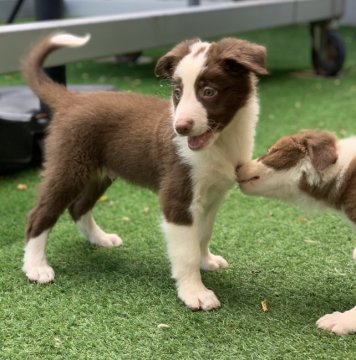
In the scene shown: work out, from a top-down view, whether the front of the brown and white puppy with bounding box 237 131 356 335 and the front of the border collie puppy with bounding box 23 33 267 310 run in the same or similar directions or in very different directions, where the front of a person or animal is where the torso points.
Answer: very different directions

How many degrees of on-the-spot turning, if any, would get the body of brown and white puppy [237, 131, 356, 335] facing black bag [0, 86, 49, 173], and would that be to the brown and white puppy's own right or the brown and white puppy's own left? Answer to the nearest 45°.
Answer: approximately 45° to the brown and white puppy's own right

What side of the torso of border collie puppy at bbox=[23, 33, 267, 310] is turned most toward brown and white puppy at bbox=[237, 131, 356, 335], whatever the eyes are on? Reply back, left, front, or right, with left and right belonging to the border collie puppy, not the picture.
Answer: front

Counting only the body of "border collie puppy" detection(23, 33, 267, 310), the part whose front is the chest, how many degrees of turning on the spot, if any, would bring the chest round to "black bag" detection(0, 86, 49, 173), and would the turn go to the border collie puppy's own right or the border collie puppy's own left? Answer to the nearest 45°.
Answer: approximately 180°

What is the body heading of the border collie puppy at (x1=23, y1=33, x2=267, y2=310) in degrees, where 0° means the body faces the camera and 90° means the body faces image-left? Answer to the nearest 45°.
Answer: approximately 315°

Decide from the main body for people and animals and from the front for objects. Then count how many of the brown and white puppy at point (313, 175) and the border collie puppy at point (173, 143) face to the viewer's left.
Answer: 1

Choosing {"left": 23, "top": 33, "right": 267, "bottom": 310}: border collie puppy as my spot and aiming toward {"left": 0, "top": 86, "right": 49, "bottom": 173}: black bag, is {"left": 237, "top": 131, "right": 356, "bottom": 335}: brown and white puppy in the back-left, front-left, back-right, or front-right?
back-right

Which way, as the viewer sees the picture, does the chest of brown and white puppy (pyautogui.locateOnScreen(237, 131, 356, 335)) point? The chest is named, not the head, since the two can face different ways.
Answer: to the viewer's left

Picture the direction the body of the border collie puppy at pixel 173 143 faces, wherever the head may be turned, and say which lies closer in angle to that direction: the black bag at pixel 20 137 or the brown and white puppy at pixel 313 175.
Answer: the brown and white puppy
